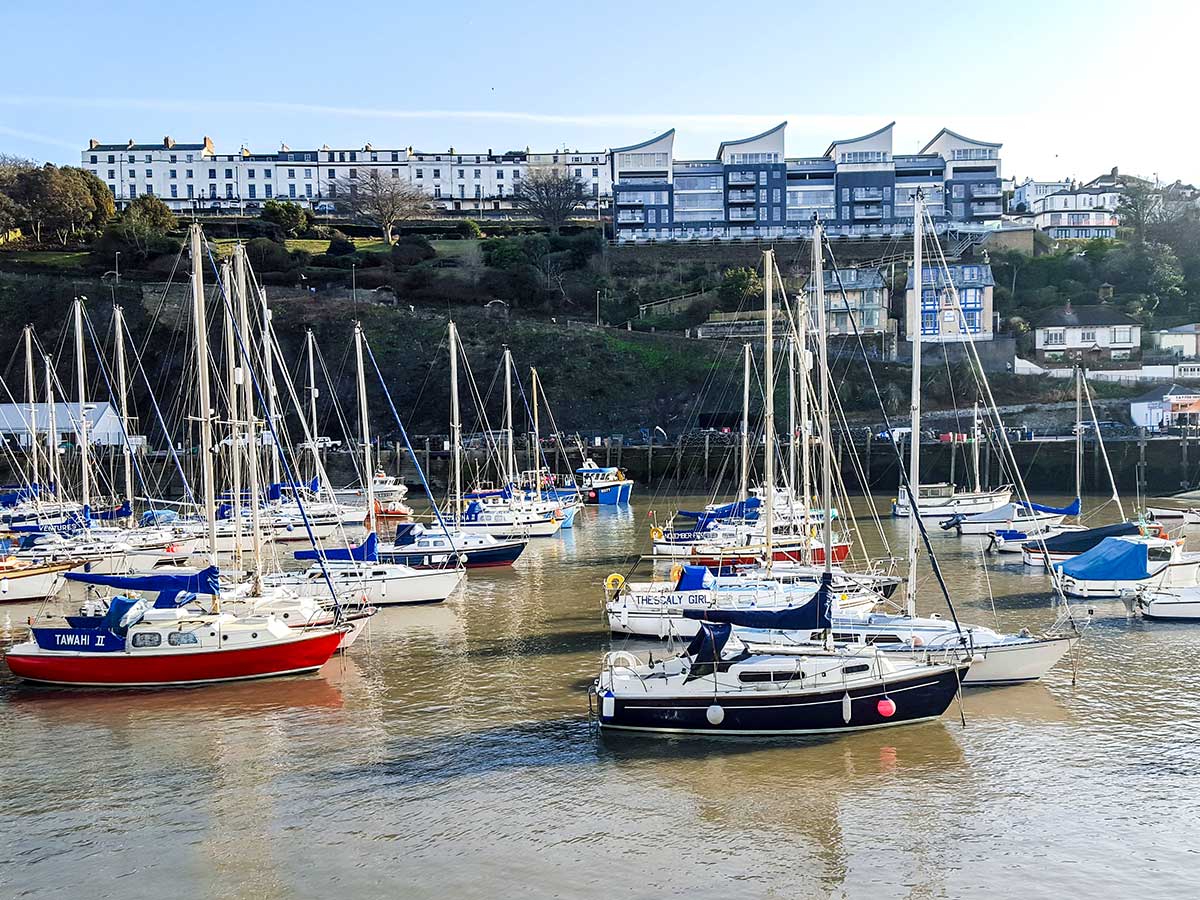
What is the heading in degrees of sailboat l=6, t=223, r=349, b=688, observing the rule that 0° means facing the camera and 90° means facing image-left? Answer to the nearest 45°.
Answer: approximately 270°

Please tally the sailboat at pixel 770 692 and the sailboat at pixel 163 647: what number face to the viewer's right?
2

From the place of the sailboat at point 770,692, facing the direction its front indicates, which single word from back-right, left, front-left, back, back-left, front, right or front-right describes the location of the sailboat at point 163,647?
back

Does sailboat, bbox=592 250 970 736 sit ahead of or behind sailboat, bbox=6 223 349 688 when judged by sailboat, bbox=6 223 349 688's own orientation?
ahead

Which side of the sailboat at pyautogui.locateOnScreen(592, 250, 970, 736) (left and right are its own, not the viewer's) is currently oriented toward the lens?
right
